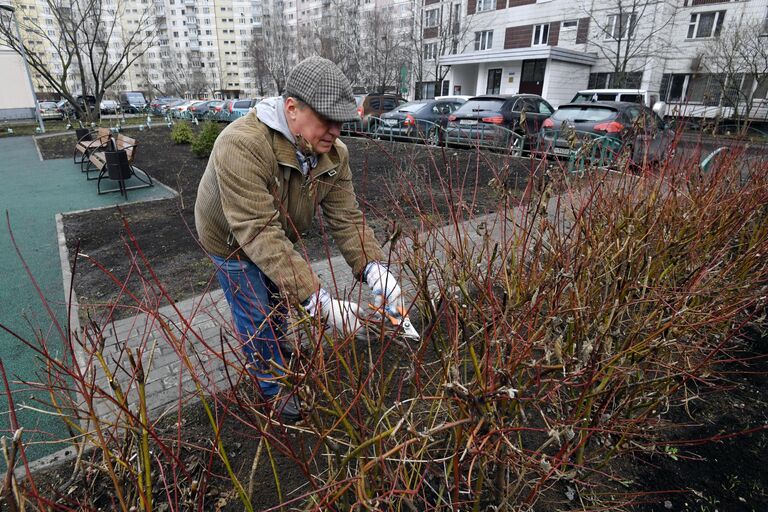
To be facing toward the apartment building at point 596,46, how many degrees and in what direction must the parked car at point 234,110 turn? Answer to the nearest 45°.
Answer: approximately 45° to its right

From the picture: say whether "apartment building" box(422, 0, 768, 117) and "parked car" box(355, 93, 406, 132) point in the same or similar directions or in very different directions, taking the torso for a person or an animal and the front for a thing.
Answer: very different directions

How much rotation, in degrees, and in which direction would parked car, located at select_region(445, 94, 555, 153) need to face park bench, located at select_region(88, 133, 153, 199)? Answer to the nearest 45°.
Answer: approximately 180°

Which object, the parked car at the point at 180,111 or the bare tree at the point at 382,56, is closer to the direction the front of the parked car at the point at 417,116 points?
the bare tree

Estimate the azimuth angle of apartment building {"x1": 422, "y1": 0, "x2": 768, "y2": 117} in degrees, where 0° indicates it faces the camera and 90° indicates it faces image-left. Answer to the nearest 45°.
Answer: approximately 45°

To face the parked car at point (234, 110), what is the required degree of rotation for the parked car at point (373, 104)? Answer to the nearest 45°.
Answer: approximately 90° to its left

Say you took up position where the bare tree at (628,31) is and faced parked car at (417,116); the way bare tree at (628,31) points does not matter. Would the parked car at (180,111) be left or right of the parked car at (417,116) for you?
right

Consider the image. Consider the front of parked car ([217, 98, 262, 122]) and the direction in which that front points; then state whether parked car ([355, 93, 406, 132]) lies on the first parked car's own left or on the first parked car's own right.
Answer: on the first parked car's own right

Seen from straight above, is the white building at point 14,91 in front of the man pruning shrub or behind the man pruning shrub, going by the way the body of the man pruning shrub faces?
behind

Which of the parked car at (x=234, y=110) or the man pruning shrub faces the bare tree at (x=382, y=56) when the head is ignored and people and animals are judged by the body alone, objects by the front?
the parked car

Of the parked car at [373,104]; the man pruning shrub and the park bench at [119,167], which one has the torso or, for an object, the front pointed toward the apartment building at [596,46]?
the parked car

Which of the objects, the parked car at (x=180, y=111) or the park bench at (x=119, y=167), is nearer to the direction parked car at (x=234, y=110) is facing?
the parked car
